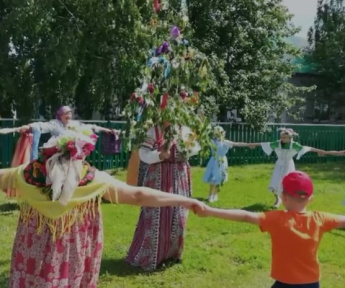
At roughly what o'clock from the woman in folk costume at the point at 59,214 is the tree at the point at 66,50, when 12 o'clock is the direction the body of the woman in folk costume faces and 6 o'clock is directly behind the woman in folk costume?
The tree is roughly at 12 o'clock from the woman in folk costume.

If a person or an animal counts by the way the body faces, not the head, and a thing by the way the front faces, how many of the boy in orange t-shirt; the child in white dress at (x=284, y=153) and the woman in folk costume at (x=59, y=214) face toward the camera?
1

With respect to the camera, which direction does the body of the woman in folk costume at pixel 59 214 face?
away from the camera

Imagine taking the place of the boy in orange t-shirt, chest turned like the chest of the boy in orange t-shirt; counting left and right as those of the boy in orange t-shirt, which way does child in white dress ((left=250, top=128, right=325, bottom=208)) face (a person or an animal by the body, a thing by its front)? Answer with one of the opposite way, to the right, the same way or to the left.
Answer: the opposite way

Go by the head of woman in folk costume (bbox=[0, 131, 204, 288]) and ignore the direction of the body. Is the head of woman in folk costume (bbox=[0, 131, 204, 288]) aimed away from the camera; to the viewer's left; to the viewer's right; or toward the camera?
away from the camera

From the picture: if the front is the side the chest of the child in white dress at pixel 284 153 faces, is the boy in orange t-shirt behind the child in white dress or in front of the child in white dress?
in front

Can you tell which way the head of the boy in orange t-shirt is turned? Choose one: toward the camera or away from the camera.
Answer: away from the camera

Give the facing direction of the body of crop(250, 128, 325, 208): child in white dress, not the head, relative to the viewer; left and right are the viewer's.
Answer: facing the viewer

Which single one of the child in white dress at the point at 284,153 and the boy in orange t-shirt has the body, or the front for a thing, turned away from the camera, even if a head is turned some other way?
the boy in orange t-shirt

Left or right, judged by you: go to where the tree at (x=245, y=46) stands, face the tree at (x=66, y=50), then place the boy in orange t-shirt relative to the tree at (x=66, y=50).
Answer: left

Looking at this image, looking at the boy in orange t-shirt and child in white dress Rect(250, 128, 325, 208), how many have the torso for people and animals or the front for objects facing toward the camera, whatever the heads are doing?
1

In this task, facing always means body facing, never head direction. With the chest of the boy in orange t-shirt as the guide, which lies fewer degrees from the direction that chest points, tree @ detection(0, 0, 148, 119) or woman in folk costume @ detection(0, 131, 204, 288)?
the tree

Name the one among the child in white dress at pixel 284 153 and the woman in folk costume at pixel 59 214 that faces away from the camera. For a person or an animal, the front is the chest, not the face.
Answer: the woman in folk costume

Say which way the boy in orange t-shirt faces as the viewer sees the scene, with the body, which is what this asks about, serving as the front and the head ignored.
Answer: away from the camera

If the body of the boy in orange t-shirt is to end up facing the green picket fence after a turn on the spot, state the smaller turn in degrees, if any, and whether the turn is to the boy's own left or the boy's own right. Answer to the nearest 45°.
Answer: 0° — they already face it
